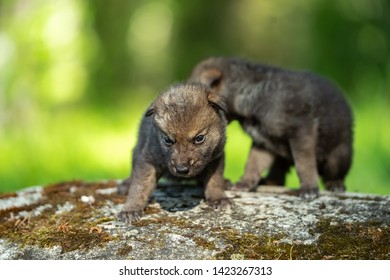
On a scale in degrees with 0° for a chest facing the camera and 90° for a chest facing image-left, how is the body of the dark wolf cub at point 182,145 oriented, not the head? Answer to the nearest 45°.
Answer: approximately 0°

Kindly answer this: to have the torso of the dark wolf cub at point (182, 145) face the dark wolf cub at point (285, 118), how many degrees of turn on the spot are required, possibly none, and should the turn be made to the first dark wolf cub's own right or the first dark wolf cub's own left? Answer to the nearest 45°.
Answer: approximately 135° to the first dark wolf cub's own left
